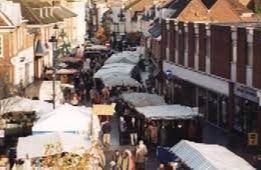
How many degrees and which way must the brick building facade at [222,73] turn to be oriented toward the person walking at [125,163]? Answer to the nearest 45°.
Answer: approximately 45° to its left

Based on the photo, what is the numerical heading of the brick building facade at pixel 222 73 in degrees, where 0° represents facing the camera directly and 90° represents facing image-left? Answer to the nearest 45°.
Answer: approximately 45°

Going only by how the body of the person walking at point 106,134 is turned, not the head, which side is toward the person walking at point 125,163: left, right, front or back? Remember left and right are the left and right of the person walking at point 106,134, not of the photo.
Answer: back

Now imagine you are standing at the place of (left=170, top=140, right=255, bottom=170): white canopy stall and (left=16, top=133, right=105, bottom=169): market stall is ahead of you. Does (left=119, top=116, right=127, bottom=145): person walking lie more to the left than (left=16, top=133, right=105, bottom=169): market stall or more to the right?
right

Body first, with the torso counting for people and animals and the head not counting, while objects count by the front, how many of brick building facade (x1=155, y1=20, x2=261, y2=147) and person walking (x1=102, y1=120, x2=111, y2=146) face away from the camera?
1

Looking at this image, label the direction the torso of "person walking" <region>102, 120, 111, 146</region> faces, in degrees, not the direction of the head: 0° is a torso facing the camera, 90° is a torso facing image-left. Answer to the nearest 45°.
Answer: approximately 180°

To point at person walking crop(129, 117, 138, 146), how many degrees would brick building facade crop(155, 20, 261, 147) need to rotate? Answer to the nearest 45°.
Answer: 0° — it already faces them

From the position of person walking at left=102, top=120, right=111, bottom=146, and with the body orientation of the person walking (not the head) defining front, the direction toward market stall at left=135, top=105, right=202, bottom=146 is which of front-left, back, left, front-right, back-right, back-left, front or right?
right

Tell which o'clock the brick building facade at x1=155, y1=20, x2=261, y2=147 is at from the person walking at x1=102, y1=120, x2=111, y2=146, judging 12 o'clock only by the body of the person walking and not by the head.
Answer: The brick building facade is roughly at 2 o'clock from the person walking.

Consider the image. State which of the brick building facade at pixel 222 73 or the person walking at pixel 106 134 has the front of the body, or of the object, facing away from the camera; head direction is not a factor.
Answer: the person walking

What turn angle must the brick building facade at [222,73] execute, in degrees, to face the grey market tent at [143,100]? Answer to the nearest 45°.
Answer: approximately 45° to its right

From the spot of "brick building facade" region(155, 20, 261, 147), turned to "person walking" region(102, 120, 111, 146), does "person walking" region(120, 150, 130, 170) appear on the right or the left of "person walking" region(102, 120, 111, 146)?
left
